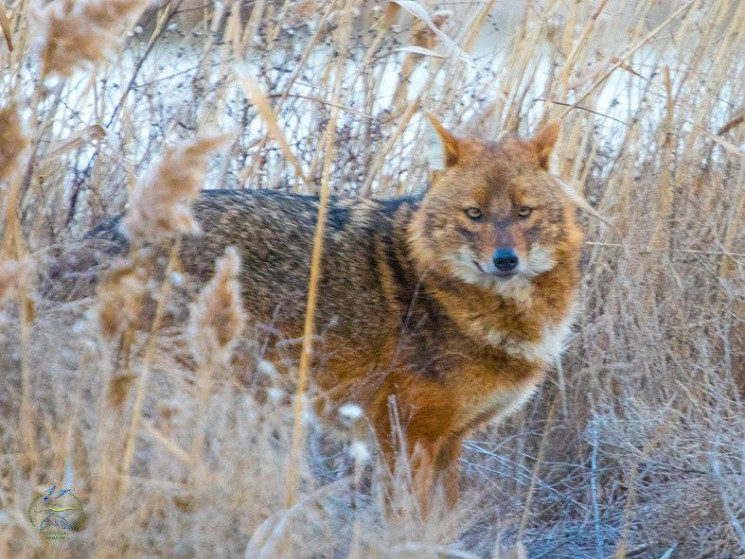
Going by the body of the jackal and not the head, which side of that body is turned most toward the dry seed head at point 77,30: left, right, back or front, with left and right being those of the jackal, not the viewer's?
right

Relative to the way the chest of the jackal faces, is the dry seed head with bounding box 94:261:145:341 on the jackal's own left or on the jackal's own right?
on the jackal's own right

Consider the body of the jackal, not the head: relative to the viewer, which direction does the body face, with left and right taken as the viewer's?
facing the viewer and to the right of the viewer

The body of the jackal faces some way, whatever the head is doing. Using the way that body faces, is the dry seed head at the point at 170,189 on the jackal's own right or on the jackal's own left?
on the jackal's own right

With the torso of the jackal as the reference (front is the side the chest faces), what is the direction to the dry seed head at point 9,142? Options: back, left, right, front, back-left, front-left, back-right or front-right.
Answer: right
